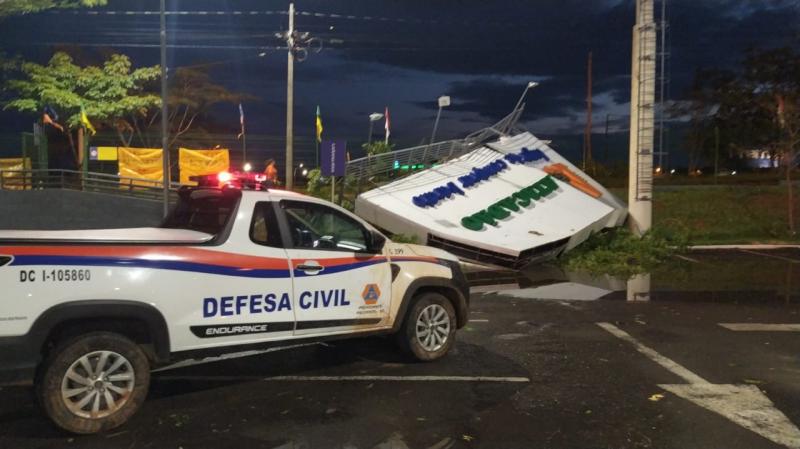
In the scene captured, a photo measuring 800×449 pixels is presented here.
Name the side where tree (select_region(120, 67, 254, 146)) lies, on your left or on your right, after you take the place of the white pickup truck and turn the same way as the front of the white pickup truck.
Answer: on your left

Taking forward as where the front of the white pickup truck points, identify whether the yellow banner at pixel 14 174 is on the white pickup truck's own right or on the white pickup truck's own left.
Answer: on the white pickup truck's own left

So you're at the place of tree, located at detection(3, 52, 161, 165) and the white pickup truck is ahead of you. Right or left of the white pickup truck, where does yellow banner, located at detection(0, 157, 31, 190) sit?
right

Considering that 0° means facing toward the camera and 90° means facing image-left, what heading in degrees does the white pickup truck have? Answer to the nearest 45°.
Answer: approximately 225°

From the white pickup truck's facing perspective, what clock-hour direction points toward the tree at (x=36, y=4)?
The tree is roughly at 10 o'clock from the white pickup truck.

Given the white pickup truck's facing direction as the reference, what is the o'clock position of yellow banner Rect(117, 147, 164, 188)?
The yellow banner is roughly at 10 o'clock from the white pickup truck.

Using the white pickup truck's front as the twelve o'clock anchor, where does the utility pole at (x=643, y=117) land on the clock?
The utility pole is roughly at 12 o'clock from the white pickup truck.

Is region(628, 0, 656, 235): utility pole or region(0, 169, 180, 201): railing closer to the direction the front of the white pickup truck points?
the utility pole

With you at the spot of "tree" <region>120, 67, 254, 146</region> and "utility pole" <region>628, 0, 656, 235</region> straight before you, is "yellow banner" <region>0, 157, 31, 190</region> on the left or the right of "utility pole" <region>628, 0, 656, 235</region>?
right
